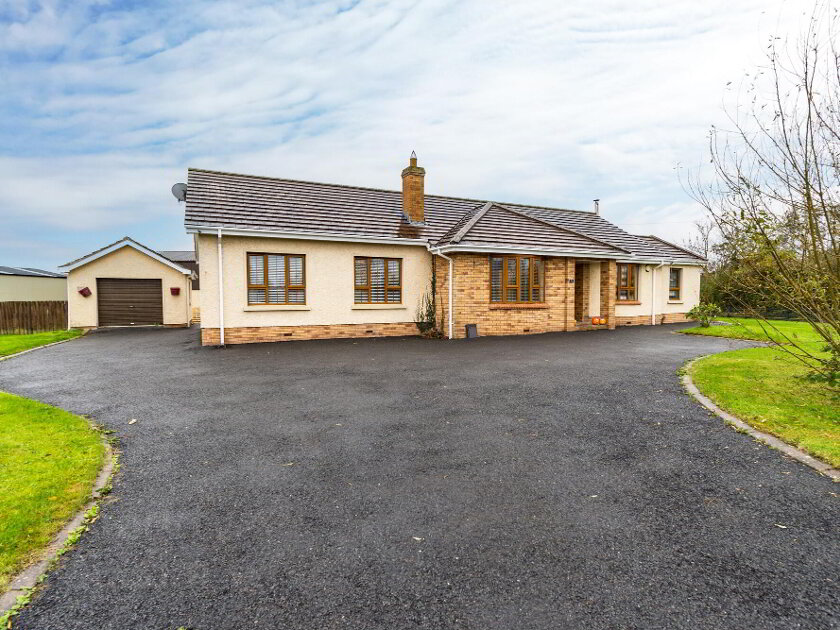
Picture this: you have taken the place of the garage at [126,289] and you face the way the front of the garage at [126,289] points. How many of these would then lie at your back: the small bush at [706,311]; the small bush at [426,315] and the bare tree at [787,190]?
0

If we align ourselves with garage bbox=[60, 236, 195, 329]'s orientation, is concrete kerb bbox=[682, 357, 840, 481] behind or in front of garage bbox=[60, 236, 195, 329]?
in front

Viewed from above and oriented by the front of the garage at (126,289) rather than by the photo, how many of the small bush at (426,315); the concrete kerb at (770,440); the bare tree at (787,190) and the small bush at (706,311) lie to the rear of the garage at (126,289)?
0

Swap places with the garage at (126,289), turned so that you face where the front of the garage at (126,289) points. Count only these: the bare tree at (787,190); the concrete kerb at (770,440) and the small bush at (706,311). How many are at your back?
0

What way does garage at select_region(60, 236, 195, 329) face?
toward the camera

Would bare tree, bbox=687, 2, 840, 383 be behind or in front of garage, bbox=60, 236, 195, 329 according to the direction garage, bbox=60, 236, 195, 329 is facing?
in front

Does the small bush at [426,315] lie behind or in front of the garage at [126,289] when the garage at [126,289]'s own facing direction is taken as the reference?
in front

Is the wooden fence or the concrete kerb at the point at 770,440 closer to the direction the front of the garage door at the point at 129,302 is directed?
the concrete kerb

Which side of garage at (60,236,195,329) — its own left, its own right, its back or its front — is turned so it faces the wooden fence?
right

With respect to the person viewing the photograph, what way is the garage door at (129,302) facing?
facing the viewer
